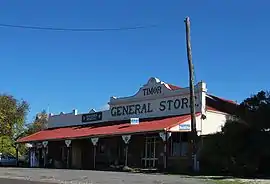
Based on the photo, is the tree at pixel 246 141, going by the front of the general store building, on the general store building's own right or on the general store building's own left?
on the general store building's own left

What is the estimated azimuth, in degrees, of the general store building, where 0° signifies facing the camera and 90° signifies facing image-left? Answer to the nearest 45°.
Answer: approximately 45°
